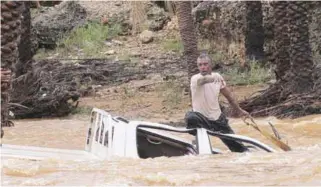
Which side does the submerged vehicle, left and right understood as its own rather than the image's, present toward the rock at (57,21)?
left

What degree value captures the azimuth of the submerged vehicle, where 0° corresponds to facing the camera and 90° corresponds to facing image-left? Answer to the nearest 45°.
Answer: approximately 270°

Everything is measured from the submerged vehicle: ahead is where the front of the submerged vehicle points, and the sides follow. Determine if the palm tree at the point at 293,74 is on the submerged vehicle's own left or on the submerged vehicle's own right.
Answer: on the submerged vehicle's own left

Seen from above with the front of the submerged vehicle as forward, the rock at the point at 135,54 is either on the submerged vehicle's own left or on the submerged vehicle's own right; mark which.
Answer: on the submerged vehicle's own left
